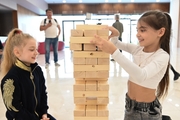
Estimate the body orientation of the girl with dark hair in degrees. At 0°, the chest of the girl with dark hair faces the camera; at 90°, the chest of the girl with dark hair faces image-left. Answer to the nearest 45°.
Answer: approximately 45°
